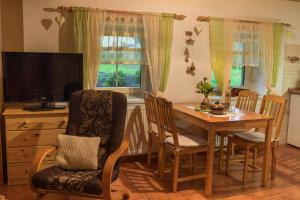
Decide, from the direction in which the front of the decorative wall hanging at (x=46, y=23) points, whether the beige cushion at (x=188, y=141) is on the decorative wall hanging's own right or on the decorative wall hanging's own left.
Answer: on the decorative wall hanging's own left

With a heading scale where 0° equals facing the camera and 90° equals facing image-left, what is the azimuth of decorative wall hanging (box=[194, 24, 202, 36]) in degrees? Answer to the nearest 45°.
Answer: approximately 0°

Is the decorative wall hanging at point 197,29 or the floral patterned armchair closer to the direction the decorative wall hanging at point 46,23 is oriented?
the floral patterned armchair

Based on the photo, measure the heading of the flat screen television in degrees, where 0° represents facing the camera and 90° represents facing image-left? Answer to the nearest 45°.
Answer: approximately 0°

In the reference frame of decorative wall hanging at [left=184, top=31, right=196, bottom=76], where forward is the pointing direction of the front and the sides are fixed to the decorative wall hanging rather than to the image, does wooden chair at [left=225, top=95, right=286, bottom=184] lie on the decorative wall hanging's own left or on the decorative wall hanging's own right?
on the decorative wall hanging's own left

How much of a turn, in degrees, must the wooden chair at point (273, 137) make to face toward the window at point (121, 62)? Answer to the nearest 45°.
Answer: approximately 45° to its right

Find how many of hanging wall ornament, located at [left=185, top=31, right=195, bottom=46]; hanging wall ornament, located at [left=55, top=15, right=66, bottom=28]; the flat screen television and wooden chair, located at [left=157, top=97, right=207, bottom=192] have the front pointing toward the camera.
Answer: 3

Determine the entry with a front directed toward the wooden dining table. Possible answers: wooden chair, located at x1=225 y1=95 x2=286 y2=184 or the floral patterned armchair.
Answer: the wooden chair

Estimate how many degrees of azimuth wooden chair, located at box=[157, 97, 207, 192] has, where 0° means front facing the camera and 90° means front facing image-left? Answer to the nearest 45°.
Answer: approximately 225°
